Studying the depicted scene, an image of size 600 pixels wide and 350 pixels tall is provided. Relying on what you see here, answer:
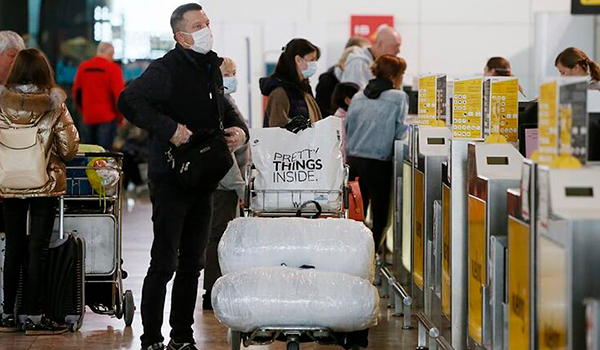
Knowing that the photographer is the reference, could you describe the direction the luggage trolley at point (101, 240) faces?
facing away from the viewer

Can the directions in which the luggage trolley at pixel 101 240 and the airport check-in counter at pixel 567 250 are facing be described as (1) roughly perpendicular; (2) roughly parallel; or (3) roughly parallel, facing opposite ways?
roughly perpendicular

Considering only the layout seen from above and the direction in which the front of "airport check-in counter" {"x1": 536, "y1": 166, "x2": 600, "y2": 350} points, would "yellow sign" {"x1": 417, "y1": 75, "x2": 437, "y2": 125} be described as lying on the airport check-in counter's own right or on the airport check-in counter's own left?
on the airport check-in counter's own right

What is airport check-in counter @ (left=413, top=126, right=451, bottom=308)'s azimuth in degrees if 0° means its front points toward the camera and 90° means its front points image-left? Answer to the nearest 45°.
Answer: approximately 45°

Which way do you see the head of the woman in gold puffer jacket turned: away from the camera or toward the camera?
away from the camera

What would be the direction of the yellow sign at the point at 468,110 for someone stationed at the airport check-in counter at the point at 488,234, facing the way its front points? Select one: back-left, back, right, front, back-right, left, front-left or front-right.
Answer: back-right

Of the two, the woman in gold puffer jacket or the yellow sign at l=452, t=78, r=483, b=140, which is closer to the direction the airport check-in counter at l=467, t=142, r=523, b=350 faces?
the woman in gold puffer jacket

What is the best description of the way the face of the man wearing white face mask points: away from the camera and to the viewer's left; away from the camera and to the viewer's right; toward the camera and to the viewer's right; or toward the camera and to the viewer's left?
toward the camera and to the viewer's right

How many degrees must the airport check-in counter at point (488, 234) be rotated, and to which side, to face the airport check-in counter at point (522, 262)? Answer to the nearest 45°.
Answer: approximately 45° to its left
